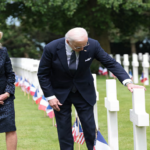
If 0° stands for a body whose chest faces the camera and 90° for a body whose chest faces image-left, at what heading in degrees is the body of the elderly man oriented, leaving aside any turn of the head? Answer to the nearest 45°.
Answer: approximately 0°
